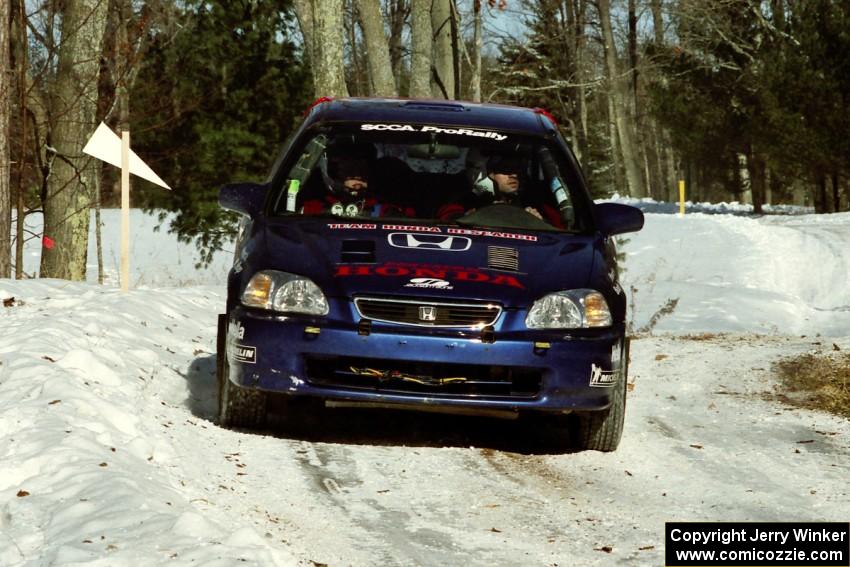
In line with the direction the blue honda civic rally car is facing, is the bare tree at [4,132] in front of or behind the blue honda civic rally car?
behind

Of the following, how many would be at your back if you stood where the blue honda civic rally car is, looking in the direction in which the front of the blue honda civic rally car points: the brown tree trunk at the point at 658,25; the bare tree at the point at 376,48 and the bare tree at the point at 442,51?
3

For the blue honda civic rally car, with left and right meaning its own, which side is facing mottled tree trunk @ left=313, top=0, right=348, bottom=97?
back

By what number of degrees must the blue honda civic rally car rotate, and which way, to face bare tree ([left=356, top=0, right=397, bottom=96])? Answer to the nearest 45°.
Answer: approximately 180°

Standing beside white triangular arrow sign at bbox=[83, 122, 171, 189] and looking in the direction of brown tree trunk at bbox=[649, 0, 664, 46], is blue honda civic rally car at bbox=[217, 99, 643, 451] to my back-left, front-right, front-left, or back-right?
back-right

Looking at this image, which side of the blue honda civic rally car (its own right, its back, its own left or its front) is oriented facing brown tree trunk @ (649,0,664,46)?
back

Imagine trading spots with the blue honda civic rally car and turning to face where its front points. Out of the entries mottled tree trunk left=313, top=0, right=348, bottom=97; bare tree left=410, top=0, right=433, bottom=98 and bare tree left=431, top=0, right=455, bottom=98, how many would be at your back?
3

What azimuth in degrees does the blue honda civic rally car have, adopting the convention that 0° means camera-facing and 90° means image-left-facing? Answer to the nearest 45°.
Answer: approximately 0°

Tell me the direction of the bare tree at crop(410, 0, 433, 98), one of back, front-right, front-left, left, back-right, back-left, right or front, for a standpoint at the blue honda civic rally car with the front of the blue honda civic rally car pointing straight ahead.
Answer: back

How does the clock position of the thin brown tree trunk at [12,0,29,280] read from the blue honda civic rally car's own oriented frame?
The thin brown tree trunk is roughly at 5 o'clock from the blue honda civic rally car.

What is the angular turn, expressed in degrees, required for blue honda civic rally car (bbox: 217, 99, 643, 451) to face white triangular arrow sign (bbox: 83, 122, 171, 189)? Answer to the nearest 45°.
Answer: approximately 135° to its right

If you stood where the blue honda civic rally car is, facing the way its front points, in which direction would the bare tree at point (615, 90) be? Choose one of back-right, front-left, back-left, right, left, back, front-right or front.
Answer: back

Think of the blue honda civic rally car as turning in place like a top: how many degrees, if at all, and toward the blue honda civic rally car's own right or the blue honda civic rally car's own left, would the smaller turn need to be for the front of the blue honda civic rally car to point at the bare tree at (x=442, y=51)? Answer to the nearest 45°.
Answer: approximately 180°

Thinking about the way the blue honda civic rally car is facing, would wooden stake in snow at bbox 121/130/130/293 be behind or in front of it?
behind
